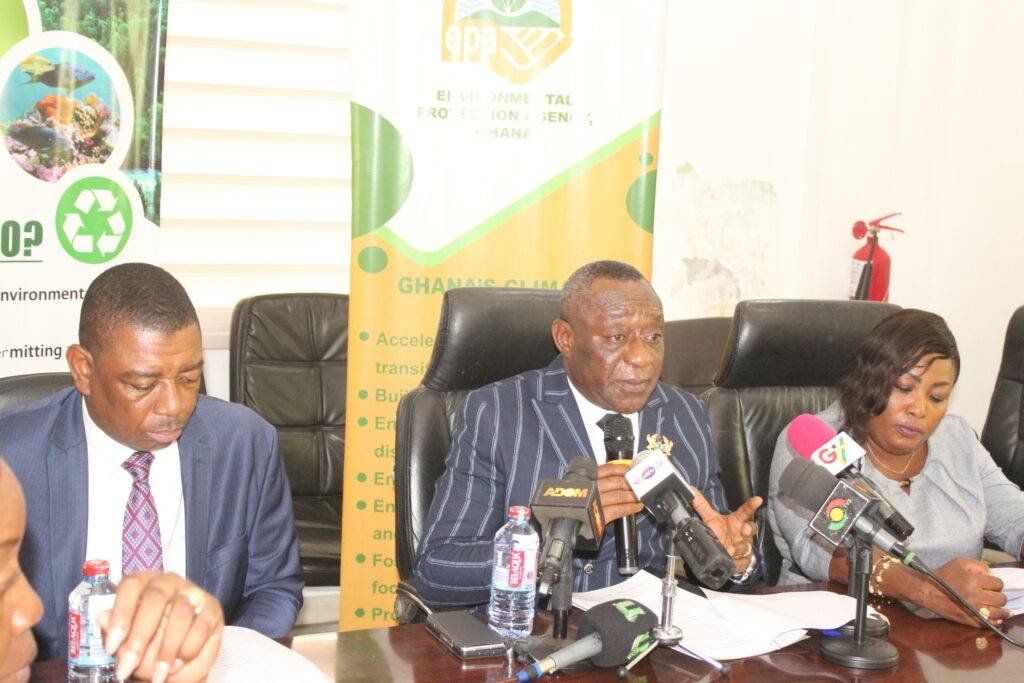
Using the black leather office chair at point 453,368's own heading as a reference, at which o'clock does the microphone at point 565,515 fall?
The microphone is roughly at 1 o'clock from the black leather office chair.

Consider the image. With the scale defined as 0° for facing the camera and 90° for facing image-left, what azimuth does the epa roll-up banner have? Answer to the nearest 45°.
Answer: approximately 0°

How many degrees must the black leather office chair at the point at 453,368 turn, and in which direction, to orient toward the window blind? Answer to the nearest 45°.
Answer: approximately 180°

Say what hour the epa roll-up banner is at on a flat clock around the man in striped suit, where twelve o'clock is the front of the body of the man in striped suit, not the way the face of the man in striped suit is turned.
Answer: The epa roll-up banner is roughly at 7 o'clock from the man in striped suit.

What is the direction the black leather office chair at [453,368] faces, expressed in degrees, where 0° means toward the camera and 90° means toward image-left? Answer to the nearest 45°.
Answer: approximately 315°

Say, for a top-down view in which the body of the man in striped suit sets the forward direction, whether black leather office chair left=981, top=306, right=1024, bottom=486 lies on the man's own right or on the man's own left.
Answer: on the man's own left
